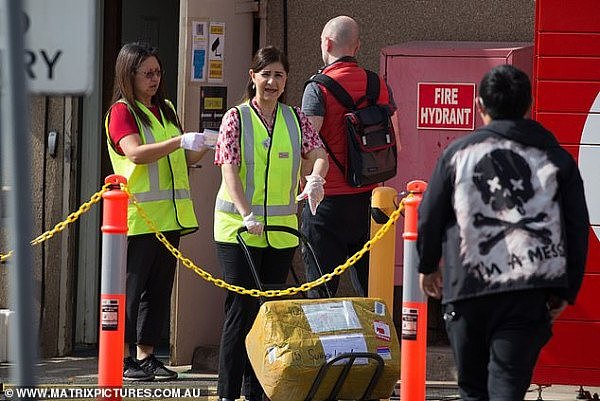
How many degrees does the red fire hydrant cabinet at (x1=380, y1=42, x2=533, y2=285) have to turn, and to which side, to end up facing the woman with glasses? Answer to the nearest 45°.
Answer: approximately 45° to its right

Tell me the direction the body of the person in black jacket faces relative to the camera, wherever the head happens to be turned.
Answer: away from the camera

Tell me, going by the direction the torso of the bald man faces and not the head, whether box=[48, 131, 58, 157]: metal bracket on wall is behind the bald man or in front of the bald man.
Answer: in front

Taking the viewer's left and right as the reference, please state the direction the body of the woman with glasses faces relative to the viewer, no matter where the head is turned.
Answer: facing the viewer and to the right of the viewer

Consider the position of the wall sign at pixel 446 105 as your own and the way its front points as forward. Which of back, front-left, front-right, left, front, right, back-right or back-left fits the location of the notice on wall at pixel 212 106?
right

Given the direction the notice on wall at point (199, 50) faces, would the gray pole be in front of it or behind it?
in front

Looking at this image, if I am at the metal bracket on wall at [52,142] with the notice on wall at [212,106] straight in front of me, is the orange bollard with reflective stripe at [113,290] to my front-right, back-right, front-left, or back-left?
front-right

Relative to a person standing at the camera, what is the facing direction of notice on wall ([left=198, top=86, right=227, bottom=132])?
facing the viewer

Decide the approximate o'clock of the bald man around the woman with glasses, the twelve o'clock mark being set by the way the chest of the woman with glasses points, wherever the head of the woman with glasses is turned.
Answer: The bald man is roughly at 11 o'clock from the woman with glasses.

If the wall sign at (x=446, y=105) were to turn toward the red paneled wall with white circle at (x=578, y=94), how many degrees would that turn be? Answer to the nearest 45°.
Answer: approximately 45° to its left

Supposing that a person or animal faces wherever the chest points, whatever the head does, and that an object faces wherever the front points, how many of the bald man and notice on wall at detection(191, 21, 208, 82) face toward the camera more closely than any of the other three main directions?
1

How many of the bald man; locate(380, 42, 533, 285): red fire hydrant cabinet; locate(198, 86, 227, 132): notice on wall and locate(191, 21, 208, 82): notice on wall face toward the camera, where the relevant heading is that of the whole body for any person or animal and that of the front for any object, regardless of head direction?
3

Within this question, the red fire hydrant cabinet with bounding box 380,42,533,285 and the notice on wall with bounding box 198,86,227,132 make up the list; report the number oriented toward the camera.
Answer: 2

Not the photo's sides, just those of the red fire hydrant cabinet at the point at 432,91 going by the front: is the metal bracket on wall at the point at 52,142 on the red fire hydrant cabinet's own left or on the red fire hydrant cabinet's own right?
on the red fire hydrant cabinet's own right

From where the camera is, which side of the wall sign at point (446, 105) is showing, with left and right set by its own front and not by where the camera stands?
front

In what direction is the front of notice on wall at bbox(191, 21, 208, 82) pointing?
toward the camera

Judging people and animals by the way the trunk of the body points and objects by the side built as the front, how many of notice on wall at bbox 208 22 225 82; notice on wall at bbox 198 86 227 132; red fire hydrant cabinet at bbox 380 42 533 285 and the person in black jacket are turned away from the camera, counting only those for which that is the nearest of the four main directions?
1

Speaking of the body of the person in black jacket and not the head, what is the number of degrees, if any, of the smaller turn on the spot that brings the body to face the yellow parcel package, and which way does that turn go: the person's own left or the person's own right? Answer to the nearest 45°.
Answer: approximately 45° to the person's own left
